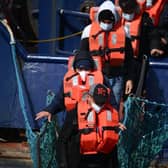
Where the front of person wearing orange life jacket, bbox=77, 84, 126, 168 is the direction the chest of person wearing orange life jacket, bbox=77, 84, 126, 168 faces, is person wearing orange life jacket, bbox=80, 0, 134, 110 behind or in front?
behind

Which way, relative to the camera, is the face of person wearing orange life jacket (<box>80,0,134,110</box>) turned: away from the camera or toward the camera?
toward the camera

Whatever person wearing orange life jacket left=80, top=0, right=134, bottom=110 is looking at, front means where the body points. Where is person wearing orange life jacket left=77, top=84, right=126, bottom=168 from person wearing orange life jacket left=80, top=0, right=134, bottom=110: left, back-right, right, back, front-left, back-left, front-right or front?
front

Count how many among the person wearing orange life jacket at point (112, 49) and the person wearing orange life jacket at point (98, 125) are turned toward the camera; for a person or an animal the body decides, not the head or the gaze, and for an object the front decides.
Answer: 2

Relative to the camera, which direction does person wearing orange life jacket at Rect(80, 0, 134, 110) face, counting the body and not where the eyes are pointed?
toward the camera

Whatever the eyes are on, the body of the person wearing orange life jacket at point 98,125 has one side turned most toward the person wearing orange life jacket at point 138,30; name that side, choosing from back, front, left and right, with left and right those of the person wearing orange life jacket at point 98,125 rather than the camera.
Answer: back

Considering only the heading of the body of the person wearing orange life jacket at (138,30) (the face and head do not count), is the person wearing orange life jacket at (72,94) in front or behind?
in front

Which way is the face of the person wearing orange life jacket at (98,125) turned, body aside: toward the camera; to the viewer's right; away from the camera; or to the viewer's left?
toward the camera

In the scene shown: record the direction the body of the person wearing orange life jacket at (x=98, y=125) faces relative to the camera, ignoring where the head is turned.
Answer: toward the camera

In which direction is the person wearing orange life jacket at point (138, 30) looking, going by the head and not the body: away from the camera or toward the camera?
toward the camera
